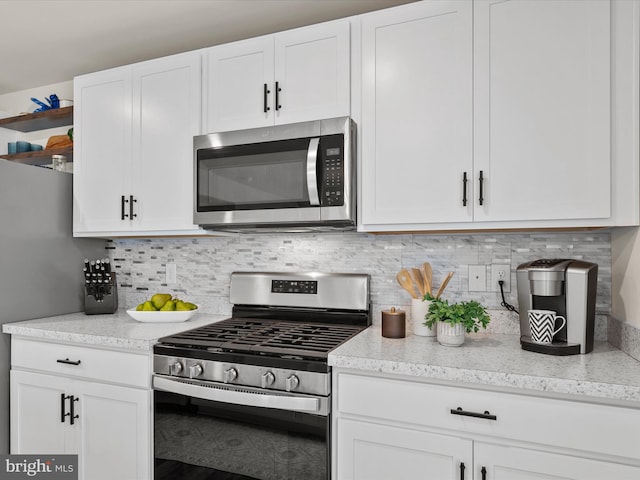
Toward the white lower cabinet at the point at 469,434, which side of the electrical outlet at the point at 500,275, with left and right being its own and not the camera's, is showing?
front

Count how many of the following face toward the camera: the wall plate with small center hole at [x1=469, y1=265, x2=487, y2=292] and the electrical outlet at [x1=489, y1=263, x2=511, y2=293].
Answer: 2

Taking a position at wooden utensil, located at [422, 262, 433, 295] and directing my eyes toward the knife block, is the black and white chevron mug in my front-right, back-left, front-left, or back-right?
back-left

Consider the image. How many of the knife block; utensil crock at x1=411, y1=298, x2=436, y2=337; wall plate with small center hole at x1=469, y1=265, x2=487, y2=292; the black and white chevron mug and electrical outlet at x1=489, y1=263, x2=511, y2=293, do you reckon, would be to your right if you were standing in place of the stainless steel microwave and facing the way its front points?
1

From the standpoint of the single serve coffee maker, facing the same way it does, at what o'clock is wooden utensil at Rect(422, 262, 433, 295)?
The wooden utensil is roughly at 2 o'clock from the single serve coffee maker.

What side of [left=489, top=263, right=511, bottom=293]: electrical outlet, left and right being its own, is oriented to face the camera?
front

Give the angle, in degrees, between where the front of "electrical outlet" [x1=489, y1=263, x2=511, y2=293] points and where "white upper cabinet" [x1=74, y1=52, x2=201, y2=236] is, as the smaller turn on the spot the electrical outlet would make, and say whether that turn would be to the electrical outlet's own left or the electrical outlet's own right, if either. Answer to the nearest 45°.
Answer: approximately 90° to the electrical outlet's own right

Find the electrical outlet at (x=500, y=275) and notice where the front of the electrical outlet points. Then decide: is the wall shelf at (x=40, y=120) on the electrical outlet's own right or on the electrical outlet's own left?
on the electrical outlet's own right

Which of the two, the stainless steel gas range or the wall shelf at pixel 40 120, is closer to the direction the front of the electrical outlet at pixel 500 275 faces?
the stainless steel gas range

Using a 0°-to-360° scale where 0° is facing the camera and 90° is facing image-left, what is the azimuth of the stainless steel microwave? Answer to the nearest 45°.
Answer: approximately 45°

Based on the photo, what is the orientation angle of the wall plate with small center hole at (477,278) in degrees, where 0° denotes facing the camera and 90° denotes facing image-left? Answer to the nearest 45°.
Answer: approximately 0°

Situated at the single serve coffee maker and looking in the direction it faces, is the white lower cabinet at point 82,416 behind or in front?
in front

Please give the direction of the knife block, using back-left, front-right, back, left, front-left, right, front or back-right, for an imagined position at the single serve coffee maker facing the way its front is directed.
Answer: front-right
